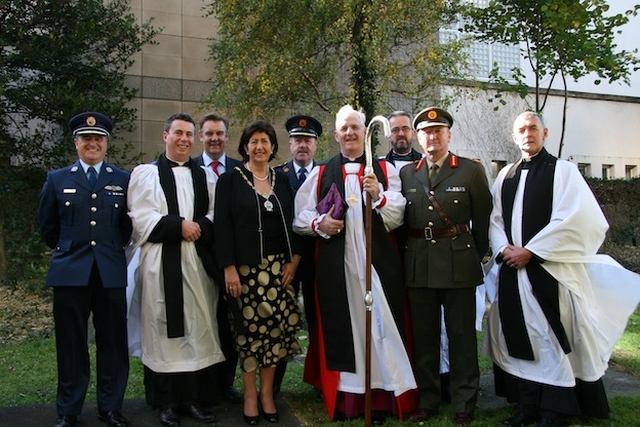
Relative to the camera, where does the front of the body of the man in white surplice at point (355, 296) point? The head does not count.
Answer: toward the camera

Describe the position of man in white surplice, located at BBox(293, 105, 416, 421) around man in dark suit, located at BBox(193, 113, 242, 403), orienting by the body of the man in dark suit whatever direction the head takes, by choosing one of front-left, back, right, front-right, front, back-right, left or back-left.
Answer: front-left

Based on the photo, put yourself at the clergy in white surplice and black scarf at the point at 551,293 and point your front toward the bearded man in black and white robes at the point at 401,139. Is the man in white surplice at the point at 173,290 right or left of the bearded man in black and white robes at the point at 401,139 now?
left

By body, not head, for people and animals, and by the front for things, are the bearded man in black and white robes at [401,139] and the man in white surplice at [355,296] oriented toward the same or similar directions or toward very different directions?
same or similar directions

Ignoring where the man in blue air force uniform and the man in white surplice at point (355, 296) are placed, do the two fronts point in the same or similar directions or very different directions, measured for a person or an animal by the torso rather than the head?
same or similar directions

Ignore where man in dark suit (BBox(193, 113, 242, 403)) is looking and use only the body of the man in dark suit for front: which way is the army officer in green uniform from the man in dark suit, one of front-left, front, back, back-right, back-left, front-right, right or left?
front-left

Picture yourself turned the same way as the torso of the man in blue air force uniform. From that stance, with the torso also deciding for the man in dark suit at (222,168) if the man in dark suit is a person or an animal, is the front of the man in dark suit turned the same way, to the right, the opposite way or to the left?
the same way

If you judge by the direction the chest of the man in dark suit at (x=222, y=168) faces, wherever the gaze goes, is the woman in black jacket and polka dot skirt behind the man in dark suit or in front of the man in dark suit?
in front

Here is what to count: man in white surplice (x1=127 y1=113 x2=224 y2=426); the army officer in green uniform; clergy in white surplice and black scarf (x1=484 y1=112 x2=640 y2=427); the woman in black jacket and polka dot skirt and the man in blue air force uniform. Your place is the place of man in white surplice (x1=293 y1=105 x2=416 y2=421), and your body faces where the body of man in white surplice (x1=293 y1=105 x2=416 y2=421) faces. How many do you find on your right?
3

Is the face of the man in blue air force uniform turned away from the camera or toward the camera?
toward the camera

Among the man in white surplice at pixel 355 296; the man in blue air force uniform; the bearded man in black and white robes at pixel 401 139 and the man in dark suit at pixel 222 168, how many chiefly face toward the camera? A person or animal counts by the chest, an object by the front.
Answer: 4

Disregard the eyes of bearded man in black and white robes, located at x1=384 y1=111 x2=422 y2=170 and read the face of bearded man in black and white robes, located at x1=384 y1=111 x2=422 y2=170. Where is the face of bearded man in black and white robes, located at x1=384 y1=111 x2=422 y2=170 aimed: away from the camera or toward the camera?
toward the camera

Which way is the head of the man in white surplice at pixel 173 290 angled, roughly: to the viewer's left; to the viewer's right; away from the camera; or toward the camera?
toward the camera

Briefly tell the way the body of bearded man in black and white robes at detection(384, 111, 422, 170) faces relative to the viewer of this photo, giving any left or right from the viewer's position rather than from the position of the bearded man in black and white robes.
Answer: facing the viewer

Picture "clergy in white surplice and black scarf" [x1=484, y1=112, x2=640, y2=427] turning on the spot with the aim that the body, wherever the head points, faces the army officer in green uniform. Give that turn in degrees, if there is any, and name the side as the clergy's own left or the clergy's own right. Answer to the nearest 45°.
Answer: approximately 45° to the clergy's own right

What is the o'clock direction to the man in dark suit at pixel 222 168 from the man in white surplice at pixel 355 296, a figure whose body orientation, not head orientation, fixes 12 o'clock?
The man in dark suit is roughly at 4 o'clock from the man in white surplice.

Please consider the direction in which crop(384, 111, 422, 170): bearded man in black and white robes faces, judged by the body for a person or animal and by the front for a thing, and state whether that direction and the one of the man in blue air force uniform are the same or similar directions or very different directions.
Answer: same or similar directions

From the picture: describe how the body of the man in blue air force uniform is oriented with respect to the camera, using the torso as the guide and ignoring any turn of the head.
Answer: toward the camera

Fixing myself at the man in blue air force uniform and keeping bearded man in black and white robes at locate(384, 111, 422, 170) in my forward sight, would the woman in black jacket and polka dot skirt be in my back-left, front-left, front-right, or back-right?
front-right

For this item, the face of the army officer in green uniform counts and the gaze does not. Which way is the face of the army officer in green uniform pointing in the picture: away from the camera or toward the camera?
toward the camera
